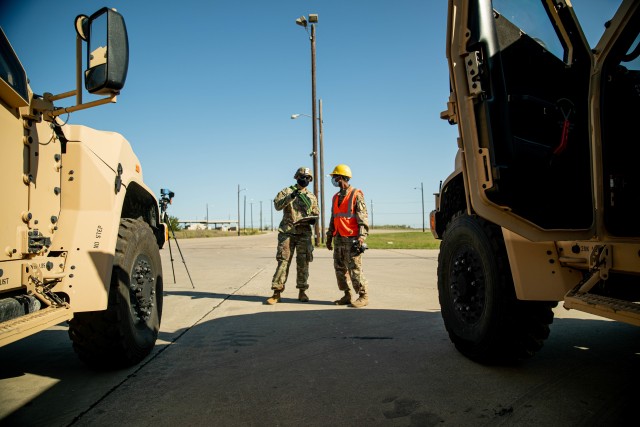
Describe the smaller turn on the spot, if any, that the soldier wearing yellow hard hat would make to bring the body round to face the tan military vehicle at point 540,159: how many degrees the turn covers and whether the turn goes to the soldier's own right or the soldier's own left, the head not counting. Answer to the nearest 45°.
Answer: approximately 45° to the soldier's own left

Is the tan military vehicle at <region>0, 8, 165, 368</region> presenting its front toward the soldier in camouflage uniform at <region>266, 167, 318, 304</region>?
yes

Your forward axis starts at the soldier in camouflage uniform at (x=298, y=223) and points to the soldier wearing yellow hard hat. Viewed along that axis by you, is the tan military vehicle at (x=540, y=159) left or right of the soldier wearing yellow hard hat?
right

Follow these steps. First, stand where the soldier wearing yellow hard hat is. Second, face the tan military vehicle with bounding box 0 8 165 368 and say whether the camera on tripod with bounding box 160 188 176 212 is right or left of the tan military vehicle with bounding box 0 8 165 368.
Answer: right

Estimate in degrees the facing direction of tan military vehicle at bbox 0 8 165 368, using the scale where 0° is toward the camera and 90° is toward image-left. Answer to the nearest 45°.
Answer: approximately 225°
